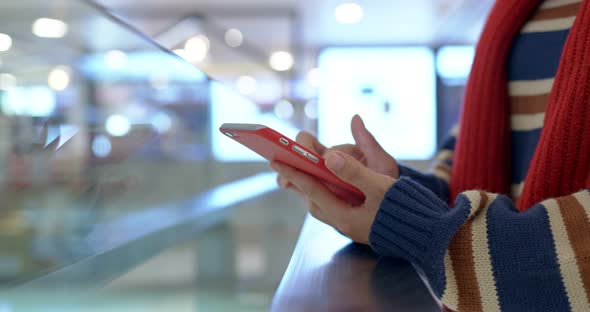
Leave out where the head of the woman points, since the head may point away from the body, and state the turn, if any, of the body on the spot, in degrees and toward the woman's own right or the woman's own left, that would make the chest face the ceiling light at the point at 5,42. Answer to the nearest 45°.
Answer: approximately 45° to the woman's own right

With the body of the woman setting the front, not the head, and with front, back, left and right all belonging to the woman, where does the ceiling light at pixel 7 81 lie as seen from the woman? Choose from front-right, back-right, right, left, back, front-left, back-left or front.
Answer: front-right

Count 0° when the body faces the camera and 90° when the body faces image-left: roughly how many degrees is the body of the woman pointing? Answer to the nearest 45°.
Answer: approximately 45°

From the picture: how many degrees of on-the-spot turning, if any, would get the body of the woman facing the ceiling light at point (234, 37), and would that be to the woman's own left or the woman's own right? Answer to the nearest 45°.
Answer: approximately 90° to the woman's own right

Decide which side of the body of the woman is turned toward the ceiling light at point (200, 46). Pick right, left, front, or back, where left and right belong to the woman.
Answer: right

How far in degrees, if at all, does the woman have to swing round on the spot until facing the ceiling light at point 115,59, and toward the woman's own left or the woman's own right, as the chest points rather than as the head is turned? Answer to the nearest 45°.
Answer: approximately 90° to the woman's own right

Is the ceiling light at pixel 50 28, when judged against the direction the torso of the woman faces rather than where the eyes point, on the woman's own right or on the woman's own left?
on the woman's own right
